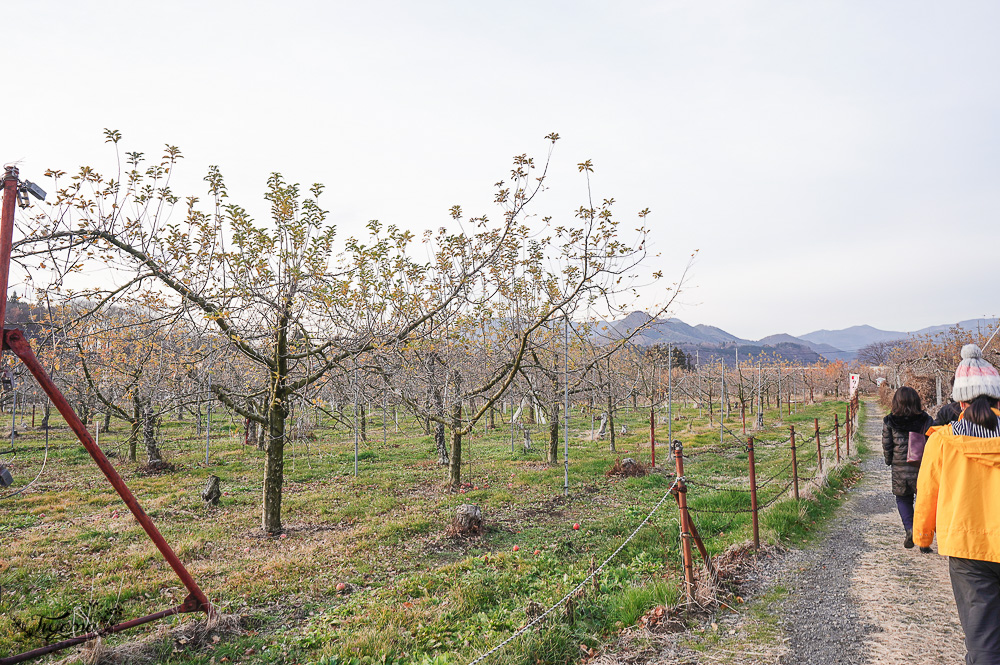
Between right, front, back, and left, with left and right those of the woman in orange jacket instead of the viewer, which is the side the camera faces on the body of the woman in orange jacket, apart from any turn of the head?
back

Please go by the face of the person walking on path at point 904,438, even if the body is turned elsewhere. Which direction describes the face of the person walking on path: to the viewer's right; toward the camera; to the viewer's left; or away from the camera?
away from the camera

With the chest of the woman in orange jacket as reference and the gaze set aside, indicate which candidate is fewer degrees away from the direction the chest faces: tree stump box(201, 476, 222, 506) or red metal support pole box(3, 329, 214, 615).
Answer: the tree stump

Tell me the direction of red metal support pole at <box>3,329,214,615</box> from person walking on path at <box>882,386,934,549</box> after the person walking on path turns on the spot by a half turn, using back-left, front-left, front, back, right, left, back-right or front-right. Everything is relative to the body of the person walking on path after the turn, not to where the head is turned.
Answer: front-right

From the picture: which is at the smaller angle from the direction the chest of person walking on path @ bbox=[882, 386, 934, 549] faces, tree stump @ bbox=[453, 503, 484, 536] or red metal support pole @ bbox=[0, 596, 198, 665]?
the tree stump

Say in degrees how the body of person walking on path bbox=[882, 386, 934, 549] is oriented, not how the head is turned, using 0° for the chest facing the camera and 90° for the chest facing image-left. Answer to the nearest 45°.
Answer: approximately 180°

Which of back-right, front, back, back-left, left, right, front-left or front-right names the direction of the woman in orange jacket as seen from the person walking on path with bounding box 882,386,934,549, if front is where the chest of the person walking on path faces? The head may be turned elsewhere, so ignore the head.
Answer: back

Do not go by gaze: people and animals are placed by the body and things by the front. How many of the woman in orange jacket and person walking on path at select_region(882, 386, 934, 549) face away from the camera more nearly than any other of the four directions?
2
